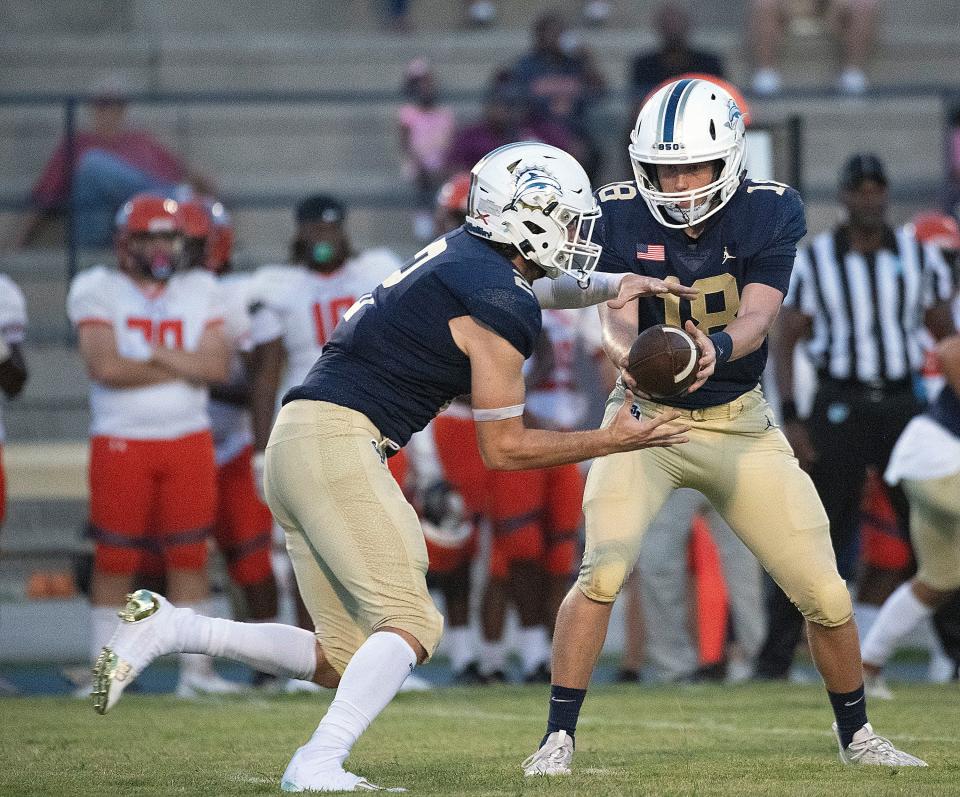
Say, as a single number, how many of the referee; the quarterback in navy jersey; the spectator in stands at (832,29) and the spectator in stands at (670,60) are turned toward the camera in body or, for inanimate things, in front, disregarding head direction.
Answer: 4

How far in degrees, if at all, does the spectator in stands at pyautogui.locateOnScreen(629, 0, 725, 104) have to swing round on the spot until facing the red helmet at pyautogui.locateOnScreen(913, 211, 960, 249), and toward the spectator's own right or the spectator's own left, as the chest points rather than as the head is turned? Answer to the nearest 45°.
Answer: approximately 45° to the spectator's own left

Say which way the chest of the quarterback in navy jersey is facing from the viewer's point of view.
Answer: toward the camera

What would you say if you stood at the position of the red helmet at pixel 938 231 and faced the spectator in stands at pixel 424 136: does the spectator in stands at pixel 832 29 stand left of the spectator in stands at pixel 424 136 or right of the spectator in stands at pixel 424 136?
right

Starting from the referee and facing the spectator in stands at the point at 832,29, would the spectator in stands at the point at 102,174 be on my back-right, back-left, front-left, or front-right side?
front-left

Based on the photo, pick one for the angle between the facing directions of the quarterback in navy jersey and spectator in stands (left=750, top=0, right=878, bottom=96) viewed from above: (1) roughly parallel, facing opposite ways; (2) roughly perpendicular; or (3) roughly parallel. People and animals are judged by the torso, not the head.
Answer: roughly parallel

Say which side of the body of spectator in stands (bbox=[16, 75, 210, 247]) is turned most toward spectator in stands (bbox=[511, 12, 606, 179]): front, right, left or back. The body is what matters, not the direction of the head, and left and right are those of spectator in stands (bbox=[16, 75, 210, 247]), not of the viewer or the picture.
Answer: left

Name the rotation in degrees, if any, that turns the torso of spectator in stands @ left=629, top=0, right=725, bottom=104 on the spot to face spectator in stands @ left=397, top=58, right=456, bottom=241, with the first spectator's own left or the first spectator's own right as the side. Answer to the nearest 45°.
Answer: approximately 90° to the first spectator's own right

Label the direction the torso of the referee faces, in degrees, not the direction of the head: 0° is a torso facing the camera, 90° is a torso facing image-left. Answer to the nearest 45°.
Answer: approximately 0°

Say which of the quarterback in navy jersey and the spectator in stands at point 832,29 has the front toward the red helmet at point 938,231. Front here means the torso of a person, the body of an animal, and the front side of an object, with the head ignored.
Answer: the spectator in stands

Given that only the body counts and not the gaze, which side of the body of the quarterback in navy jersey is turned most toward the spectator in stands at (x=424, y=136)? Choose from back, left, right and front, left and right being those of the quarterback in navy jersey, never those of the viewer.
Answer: back

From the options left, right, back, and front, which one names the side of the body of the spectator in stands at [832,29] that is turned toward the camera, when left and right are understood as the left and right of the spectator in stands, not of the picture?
front

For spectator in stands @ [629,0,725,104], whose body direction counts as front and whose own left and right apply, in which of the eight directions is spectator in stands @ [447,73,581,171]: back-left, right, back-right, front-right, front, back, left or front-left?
front-right

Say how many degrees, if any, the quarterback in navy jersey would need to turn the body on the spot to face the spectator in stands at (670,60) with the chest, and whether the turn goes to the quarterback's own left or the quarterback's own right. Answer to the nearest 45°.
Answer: approximately 180°

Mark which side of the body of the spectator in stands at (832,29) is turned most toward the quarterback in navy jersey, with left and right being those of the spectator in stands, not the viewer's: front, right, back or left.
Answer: front
